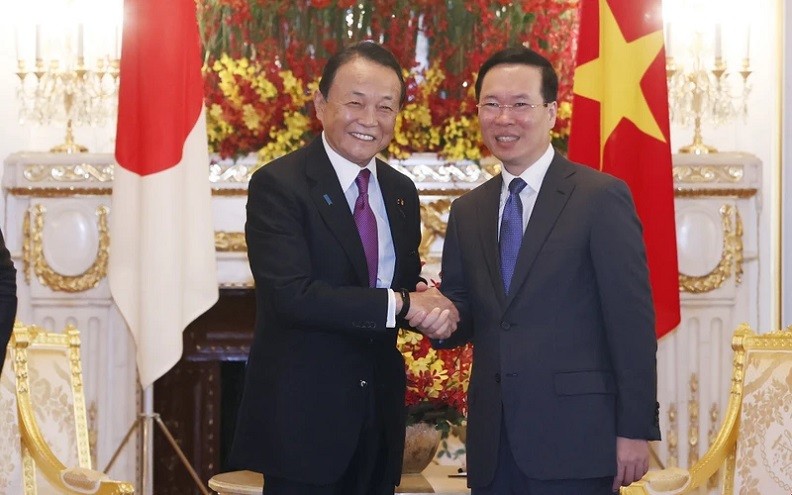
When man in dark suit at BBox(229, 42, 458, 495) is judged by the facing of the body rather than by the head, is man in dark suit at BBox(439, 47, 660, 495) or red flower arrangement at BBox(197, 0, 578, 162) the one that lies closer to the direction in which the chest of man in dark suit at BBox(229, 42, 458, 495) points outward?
the man in dark suit

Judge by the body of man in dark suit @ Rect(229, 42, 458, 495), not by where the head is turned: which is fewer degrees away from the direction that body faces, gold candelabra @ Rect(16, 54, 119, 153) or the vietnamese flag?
the vietnamese flag

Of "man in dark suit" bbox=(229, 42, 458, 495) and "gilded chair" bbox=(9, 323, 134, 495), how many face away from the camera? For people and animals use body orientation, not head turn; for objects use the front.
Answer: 0

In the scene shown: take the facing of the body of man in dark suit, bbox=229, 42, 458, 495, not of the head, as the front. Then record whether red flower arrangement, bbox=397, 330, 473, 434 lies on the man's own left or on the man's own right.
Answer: on the man's own left

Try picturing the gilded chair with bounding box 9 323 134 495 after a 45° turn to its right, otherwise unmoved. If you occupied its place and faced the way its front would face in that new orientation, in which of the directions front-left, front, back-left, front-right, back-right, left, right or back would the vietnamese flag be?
left

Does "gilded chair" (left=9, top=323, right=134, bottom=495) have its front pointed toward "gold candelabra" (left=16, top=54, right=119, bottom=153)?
no

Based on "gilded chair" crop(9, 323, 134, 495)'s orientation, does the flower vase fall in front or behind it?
in front

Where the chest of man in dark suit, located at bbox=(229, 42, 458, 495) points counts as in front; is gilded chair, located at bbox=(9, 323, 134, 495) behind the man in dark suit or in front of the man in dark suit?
behind

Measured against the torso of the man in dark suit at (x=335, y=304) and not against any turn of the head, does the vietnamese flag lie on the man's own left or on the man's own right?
on the man's own left

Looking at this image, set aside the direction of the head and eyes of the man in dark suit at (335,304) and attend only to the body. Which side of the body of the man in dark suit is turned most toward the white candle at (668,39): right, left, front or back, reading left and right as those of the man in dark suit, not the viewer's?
left

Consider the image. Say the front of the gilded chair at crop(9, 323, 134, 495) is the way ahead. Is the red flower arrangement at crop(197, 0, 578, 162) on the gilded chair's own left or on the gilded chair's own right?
on the gilded chair's own left

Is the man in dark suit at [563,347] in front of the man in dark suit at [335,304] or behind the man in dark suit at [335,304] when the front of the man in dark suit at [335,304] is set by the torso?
in front

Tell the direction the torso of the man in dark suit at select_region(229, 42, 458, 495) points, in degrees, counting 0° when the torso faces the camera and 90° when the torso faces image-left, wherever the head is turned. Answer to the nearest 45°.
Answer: approximately 315°

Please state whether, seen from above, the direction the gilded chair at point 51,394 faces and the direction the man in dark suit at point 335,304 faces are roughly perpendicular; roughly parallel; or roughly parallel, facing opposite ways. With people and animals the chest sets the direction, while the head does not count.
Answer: roughly parallel

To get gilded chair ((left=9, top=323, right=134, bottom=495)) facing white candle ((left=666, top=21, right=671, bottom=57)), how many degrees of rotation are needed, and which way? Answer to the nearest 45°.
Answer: approximately 45° to its left
